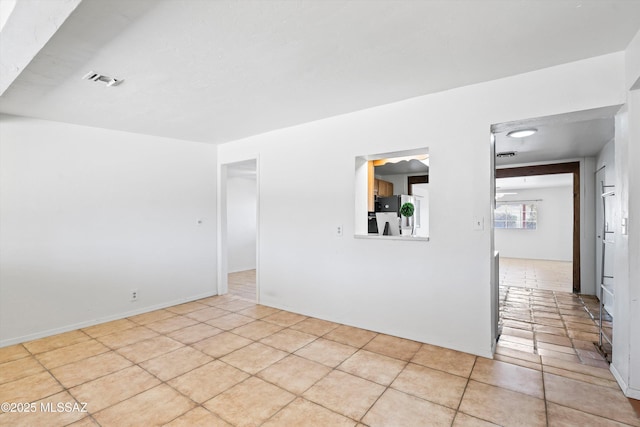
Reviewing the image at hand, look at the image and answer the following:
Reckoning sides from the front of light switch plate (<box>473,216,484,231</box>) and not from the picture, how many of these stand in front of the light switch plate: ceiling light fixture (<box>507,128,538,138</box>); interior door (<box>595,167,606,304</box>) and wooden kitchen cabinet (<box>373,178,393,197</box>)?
0

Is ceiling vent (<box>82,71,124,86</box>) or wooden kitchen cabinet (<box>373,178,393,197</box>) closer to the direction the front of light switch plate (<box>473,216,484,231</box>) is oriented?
the ceiling vent

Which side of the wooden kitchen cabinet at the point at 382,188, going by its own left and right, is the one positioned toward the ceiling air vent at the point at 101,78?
front

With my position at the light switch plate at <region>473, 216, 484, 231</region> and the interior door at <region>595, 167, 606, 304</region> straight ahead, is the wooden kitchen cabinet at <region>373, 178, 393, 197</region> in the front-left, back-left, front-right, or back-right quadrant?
front-left

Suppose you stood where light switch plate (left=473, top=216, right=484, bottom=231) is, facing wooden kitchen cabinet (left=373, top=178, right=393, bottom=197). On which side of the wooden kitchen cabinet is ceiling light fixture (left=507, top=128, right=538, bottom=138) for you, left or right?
right

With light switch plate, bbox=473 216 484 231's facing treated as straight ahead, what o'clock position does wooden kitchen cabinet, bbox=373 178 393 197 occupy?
The wooden kitchen cabinet is roughly at 5 o'clock from the light switch plate.

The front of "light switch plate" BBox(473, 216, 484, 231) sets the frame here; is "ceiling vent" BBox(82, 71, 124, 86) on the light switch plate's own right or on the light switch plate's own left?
on the light switch plate's own right

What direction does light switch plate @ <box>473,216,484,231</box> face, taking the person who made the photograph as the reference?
facing the viewer

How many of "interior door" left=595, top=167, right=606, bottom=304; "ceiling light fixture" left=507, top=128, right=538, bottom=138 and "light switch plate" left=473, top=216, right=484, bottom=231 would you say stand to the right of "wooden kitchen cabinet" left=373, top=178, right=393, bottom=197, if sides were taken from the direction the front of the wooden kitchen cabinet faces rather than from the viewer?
0

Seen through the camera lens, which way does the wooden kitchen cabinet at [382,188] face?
facing the viewer and to the left of the viewer

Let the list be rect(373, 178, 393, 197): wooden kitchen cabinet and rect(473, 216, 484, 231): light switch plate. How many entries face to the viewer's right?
0

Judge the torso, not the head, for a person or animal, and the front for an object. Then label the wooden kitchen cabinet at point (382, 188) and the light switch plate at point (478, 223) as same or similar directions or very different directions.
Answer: same or similar directions

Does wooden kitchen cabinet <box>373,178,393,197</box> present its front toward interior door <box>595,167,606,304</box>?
no

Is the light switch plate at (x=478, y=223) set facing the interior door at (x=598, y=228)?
no

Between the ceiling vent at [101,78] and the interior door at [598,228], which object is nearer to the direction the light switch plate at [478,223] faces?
the ceiling vent

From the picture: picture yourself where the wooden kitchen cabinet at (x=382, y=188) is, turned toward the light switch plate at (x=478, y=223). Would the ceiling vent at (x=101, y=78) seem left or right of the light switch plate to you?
right

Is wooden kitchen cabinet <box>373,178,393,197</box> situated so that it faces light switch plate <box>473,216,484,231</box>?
no

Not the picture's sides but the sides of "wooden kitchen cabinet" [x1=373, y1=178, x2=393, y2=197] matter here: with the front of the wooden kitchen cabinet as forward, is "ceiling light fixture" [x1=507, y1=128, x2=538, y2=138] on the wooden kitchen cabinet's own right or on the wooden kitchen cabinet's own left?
on the wooden kitchen cabinet's own left
